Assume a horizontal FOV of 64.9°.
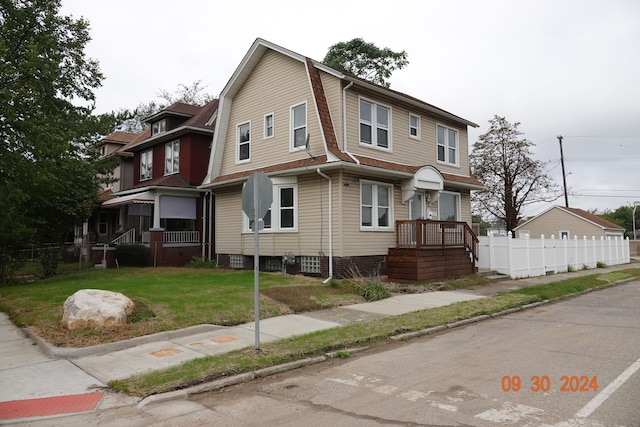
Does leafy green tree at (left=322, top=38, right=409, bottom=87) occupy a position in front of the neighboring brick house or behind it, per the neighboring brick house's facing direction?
behind

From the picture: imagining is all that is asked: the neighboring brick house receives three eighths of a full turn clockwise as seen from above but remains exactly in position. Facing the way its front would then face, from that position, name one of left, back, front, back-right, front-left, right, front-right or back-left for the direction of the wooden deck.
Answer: back-right

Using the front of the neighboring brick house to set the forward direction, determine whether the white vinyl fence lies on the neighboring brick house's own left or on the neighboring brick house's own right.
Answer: on the neighboring brick house's own left

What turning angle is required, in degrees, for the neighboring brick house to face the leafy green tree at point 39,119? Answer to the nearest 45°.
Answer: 0° — it already faces it

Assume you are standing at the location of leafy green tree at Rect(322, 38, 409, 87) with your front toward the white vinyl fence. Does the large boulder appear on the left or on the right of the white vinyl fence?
right

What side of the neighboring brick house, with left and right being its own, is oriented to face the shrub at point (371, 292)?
left

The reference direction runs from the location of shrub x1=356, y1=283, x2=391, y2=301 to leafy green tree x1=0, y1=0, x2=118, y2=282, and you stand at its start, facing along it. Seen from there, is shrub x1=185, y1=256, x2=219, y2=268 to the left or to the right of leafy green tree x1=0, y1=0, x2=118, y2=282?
right

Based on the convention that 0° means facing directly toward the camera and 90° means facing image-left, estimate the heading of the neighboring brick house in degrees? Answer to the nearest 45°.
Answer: approximately 45°
